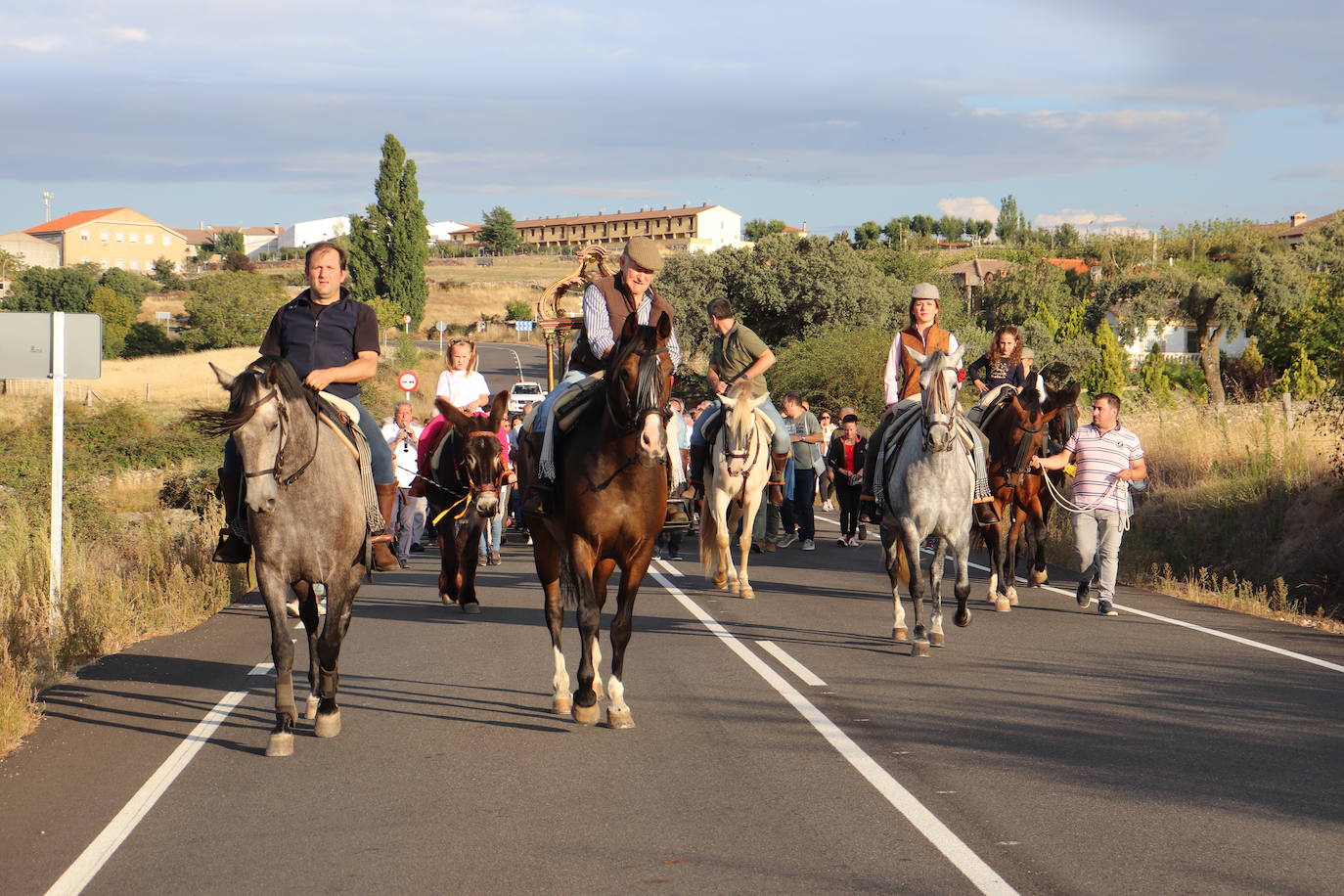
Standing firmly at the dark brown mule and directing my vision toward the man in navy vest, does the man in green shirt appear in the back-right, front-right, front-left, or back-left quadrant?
back-left

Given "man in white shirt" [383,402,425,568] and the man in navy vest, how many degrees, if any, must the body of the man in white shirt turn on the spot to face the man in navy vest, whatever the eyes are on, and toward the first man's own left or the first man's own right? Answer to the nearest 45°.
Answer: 0° — they already face them

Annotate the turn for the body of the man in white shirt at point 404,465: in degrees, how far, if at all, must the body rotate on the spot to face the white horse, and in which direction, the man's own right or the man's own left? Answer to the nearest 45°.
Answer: approximately 45° to the man's own left

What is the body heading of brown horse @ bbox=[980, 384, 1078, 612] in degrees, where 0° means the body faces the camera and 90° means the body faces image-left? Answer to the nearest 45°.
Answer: approximately 0°

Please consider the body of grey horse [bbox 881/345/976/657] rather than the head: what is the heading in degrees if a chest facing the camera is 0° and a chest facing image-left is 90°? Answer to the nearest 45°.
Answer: approximately 0°
